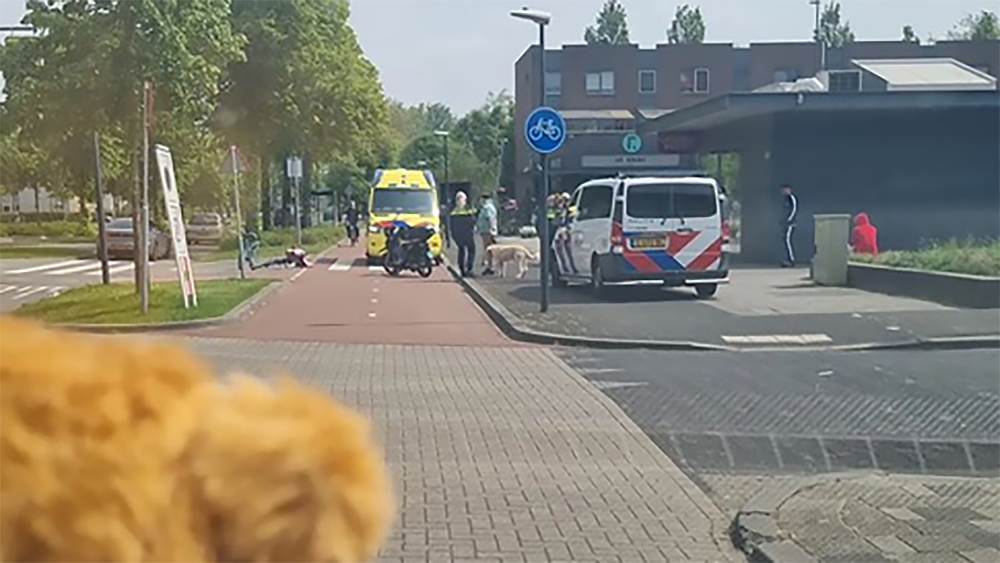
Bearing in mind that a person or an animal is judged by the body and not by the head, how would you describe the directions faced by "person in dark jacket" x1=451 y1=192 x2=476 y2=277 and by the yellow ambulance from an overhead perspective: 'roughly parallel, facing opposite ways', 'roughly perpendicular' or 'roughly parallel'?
roughly parallel

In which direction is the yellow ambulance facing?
toward the camera

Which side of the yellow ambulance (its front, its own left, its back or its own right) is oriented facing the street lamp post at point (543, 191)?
front

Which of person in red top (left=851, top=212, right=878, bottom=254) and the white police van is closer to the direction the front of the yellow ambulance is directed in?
the white police van

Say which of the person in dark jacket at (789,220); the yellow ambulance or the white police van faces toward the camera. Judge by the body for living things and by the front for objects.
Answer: the yellow ambulance

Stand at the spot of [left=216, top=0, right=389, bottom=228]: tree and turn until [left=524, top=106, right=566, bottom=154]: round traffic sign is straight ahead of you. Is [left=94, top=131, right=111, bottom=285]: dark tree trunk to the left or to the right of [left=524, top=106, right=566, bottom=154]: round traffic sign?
right

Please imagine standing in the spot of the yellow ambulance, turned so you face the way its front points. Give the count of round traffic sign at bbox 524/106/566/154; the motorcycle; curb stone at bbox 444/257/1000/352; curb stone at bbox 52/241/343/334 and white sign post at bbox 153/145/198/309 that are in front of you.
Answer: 5

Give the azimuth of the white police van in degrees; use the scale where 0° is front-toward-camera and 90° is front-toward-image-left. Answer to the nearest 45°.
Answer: approximately 135°

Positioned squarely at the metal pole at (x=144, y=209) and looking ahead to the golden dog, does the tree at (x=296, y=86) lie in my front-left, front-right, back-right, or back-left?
front-left

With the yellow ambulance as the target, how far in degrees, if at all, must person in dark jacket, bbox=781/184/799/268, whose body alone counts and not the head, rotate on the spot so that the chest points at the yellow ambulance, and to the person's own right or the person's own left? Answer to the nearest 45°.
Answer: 0° — they already face it

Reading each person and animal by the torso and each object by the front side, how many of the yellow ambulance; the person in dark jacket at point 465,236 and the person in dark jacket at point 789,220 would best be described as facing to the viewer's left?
1

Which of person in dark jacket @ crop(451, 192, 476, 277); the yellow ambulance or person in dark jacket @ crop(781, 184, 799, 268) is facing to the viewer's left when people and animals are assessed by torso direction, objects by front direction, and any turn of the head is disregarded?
person in dark jacket @ crop(781, 184, 799, 268)

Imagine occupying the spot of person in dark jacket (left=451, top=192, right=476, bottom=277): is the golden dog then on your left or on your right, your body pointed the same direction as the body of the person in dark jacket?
on your left

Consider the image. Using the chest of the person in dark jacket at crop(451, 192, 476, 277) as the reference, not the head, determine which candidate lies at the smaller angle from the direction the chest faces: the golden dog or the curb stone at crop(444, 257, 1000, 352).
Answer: the curb stone

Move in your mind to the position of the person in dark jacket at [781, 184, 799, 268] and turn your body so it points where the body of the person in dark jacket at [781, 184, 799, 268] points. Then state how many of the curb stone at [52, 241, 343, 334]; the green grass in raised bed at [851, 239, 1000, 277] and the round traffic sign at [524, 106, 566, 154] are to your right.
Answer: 0

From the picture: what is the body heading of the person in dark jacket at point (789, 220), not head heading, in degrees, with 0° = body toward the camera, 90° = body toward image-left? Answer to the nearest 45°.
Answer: approximately 90°
